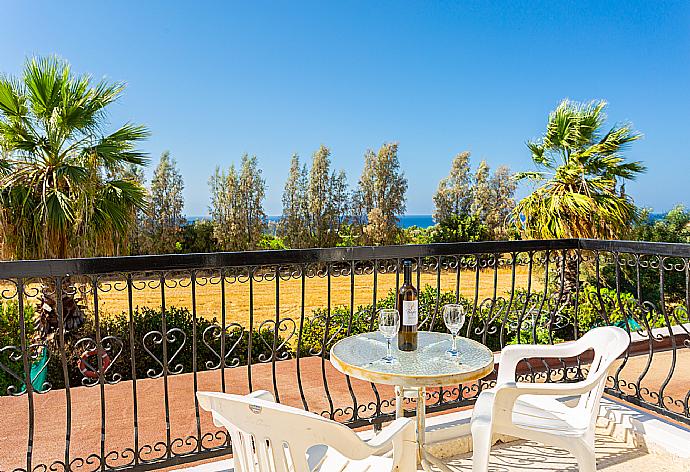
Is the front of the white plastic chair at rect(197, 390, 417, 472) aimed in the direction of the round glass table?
yes

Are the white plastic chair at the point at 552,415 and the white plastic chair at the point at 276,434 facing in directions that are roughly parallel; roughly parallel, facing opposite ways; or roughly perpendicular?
roughly perpendicular

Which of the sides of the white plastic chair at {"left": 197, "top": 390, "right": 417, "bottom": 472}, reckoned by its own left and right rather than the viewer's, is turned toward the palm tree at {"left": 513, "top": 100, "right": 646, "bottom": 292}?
front

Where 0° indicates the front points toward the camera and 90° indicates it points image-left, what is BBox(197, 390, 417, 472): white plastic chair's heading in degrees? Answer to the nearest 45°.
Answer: approximately 225°

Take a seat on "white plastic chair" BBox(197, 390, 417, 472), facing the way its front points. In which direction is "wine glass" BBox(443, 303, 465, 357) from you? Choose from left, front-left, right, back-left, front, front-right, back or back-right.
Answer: front

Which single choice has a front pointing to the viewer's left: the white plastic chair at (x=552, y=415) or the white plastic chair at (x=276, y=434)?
the white plastic chair at (x=552, y=415)

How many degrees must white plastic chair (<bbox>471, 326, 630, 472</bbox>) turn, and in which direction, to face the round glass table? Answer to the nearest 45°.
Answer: approximately 45° to its left

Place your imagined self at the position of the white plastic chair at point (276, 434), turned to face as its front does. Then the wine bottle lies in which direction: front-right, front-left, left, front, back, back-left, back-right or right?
front

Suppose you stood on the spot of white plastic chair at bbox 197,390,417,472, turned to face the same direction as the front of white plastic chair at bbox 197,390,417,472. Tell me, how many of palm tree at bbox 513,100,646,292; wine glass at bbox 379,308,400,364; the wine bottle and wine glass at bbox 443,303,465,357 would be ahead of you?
4

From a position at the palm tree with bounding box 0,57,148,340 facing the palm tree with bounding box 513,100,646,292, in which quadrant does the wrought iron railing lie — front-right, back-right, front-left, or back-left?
front-right

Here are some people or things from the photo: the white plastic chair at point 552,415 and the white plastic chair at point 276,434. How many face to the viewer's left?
1

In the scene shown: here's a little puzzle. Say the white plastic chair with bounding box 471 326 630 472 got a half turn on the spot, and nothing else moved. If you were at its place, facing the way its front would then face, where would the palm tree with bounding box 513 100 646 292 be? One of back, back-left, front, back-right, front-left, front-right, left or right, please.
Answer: left

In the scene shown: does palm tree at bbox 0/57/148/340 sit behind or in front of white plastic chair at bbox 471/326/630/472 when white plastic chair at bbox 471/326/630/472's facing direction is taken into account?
in front

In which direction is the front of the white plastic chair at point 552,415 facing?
to the viewer's left
